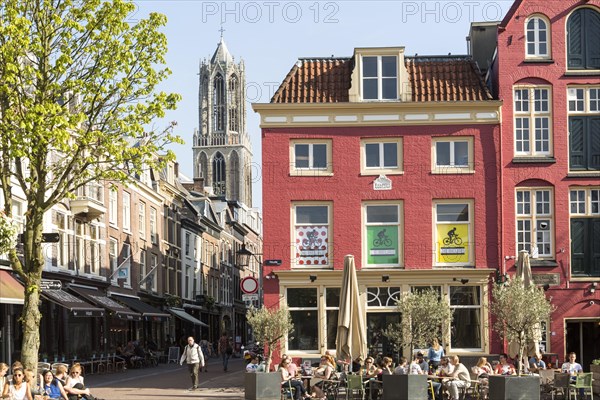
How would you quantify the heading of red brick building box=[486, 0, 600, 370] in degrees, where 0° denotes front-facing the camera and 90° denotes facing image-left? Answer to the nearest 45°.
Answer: approximately 0°

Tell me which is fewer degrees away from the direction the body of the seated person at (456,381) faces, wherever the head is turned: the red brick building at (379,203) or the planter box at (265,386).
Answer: the planter box

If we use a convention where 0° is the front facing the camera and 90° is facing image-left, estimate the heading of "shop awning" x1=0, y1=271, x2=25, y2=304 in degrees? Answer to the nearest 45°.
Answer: approximately 315°

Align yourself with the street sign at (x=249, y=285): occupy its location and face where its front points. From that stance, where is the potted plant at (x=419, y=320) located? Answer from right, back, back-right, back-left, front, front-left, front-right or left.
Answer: left

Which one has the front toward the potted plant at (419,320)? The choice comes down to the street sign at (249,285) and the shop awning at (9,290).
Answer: the shop awning
